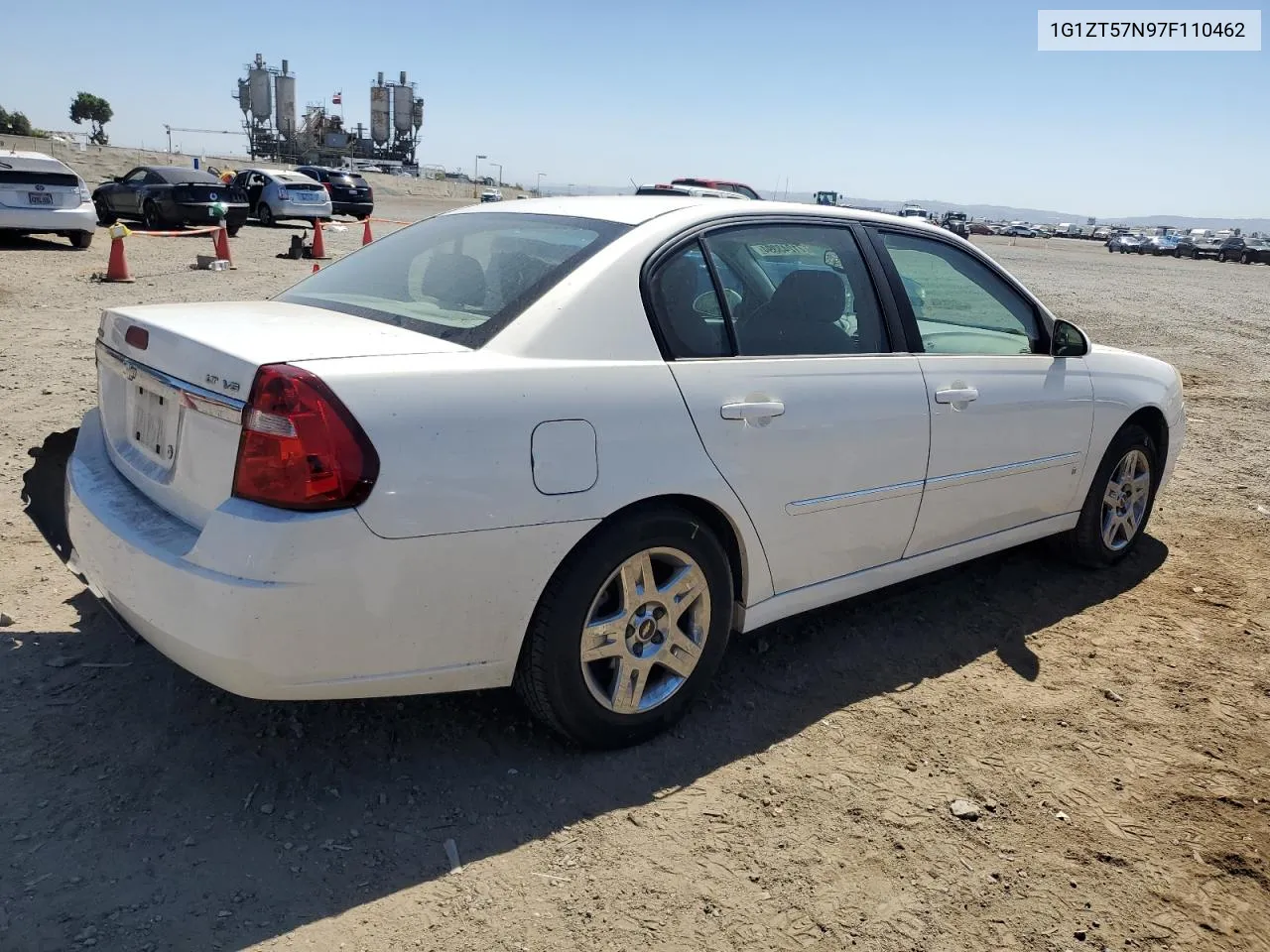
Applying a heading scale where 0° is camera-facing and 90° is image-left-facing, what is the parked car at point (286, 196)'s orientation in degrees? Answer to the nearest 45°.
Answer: approximately 135°

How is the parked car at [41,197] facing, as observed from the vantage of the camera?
facing away from the viewer and to the left of the viewer

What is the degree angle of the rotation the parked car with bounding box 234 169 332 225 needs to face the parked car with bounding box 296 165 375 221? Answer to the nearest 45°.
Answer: approximately 45° to its right

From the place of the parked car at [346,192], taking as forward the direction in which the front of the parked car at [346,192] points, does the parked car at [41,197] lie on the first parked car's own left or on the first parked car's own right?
on the first parked car's own left

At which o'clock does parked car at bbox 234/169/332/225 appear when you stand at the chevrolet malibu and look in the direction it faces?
The parked car is roughly at 10 o'clock from the chevrolet malibu.

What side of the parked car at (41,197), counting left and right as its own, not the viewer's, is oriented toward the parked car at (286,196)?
right

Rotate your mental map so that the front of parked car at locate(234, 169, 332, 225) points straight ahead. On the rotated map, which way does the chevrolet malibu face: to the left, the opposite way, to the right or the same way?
to the right

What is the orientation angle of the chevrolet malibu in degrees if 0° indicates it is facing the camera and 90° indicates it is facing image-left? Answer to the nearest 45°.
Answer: approximately 225°
